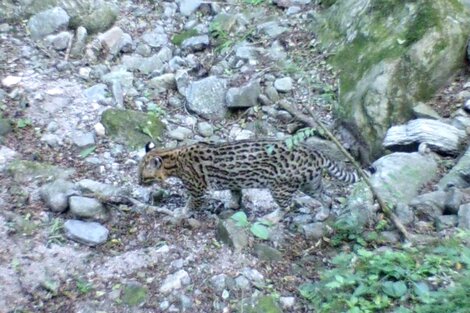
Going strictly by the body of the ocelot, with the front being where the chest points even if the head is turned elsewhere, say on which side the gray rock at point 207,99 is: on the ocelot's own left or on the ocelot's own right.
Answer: on the ocelot's own right

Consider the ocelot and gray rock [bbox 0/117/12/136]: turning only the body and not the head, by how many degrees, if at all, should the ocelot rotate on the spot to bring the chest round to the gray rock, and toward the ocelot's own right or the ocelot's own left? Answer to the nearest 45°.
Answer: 0° — it already faces it

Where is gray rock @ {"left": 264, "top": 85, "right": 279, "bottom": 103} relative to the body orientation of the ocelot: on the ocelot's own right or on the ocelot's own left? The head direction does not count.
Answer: on the ocelot's own right

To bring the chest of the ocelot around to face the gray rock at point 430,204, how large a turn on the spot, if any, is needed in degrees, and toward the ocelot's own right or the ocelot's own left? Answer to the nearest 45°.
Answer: approximately 180°

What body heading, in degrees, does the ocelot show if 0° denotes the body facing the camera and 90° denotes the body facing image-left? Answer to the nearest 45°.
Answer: approximately 90°

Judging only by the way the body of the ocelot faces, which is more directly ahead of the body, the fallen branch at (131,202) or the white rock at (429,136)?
the fallen branch
